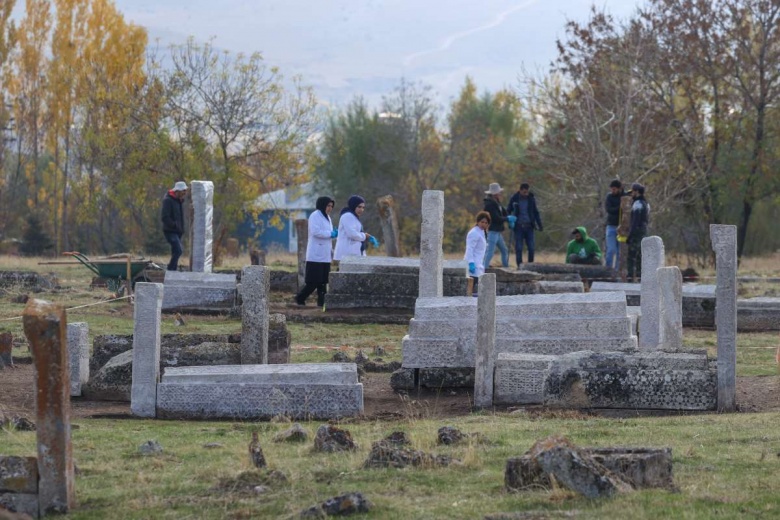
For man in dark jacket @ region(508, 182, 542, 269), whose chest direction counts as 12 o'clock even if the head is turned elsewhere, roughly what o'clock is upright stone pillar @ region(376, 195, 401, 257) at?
The upright stone pillar is roughly at 2 o'clock from the man in dark jacket.

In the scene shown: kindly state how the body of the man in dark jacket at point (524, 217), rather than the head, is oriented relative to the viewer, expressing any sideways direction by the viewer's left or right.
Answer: facing the viewer

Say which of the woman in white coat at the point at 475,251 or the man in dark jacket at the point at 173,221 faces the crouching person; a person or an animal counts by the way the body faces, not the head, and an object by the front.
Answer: the man in dark jacket

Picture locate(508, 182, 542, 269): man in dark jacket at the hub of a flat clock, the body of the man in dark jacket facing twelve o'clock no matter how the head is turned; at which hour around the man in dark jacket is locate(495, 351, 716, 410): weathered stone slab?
The weathered stone slab is roughly at 12 o'clock from the man in dark jacket.

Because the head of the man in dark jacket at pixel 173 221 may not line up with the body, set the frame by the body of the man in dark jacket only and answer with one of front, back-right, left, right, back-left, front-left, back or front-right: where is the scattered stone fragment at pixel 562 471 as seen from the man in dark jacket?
right

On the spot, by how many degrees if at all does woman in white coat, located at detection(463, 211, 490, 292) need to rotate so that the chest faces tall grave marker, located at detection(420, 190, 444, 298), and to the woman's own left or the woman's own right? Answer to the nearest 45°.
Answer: approximately 45° to the woman's own right

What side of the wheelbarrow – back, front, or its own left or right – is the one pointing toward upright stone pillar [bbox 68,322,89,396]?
right

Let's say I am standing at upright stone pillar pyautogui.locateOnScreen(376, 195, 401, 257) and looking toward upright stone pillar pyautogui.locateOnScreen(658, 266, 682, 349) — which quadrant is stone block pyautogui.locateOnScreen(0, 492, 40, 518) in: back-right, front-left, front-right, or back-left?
front-right

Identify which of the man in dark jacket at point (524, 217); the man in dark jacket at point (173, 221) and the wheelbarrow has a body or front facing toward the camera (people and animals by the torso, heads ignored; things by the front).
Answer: the man in dark jacket at point (524, 217)

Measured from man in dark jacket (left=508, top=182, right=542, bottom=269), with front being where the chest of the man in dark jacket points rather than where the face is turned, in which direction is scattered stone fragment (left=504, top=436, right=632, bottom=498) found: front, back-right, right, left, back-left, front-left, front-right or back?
front

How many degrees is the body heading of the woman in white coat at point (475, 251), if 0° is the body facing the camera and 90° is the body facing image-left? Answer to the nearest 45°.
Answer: approximately 315°
